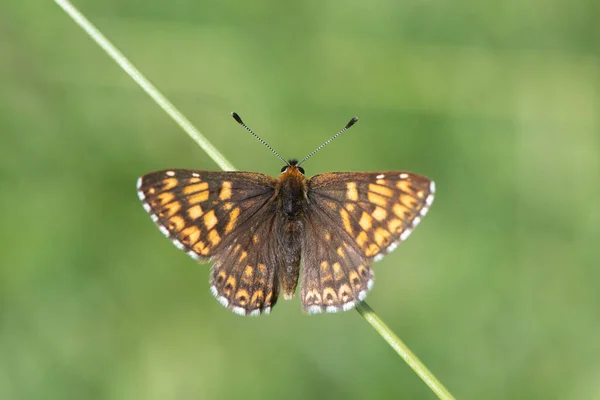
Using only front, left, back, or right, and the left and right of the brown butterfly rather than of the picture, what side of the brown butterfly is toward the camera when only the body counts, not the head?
back
